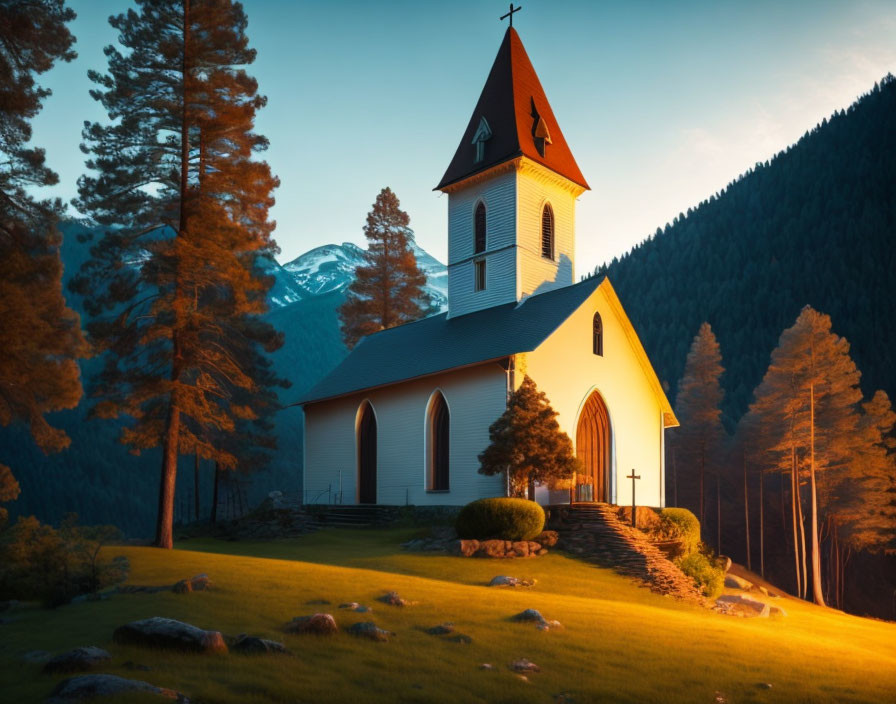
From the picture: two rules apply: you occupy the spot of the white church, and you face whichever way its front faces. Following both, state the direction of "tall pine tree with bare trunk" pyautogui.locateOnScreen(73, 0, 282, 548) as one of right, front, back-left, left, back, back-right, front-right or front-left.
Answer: right

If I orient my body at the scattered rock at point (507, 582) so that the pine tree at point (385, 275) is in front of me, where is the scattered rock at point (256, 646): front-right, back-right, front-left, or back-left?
back-left

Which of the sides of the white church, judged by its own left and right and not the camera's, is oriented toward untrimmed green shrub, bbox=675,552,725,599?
front

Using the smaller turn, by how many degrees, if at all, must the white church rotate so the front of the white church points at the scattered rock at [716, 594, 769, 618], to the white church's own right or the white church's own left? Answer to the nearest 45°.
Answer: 0° — it already faces it

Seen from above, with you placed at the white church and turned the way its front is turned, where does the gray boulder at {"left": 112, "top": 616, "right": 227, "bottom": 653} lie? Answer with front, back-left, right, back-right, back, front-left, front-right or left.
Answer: front-right

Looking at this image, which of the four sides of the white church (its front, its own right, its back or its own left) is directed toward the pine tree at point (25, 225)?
right

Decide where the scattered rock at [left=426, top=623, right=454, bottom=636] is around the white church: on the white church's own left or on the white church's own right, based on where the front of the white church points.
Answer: on the white church's own right

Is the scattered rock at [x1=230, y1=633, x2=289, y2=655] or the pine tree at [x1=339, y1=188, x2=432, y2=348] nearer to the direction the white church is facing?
the scattered rock

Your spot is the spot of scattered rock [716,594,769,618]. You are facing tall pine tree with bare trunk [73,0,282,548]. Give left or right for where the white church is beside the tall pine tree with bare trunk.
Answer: right

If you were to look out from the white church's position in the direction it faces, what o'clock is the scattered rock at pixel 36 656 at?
The scattered rock is roughly at 2 o'clock from the white church.

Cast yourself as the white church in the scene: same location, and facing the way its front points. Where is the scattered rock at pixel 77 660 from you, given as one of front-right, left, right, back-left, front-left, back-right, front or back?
front-right

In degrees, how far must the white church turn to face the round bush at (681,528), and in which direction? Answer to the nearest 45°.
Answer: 0° — it already faces it

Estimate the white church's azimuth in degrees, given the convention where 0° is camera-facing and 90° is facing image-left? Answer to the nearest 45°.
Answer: approximately 315°

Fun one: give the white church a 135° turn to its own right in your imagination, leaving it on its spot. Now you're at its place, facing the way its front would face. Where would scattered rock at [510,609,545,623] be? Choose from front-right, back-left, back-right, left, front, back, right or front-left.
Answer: left
